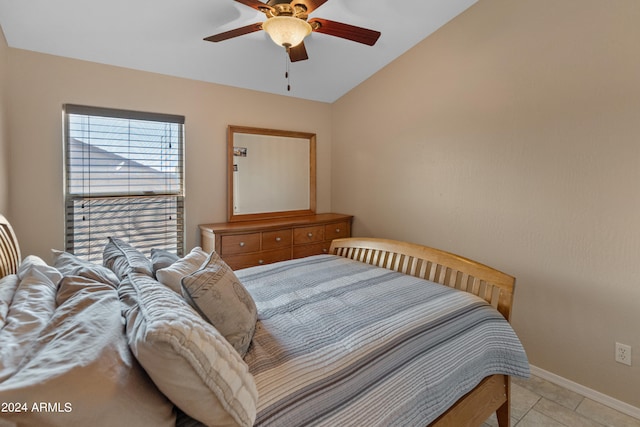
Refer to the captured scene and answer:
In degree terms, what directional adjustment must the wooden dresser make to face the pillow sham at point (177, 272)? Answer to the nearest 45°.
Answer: approximately 45° to its right

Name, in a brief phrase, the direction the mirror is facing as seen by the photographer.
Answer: facing the viewer and to the right of the viewer

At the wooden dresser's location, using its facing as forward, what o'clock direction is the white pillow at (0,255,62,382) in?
The white pillow is roughly at 2 o'clock from the wooden dresser.

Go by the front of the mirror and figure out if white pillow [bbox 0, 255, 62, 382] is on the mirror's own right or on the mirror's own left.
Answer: on the mirror's own right

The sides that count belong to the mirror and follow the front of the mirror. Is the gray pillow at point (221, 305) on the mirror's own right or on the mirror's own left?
on the mirror's own right

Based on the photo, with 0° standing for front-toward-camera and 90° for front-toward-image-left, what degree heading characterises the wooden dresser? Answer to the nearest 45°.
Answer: approximately 315°

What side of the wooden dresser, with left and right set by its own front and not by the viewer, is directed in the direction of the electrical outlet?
front

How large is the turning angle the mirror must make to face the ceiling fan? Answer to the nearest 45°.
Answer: approximately 45° to its right

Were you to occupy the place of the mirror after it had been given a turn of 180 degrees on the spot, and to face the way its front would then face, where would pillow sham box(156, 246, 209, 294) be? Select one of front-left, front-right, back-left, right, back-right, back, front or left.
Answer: back-left

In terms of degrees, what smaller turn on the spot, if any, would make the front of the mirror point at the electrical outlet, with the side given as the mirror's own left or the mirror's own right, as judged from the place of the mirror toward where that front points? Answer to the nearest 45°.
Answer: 0° — it already faces it

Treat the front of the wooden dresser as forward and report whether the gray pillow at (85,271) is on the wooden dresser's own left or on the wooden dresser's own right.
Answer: on the wooden dresser's own right
